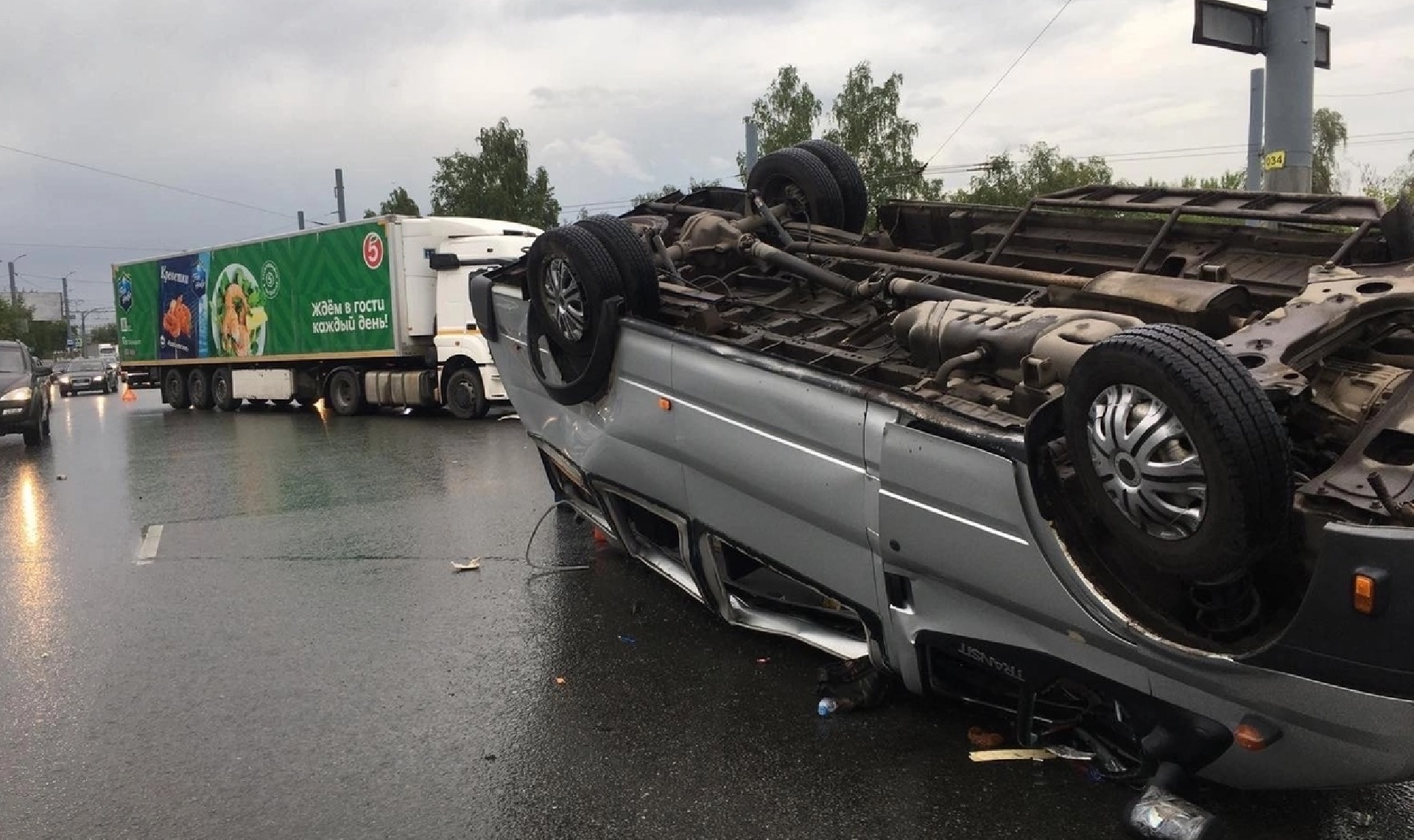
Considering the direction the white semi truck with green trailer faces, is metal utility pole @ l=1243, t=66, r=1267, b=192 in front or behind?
in front

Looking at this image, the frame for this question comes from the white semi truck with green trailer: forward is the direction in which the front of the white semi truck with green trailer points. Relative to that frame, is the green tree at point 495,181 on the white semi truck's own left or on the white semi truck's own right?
on the white semi truck's own left

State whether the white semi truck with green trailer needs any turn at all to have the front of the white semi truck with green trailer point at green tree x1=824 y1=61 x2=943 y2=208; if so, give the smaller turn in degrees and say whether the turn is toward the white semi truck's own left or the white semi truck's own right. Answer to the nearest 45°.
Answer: approximately 90° to the white semi truck's own left

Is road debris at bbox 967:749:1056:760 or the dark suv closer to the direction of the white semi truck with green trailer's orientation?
the road debris

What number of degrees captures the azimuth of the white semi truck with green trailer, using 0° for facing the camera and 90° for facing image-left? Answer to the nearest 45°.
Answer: approximately 315°

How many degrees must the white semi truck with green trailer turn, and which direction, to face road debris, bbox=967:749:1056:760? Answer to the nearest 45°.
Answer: approximately 45° to its right

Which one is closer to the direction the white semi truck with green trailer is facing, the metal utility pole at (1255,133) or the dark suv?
the metal utility pole

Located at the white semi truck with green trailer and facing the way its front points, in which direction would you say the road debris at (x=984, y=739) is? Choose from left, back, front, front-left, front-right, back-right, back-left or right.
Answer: front-right

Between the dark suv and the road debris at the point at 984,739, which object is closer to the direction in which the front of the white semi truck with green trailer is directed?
the road debris

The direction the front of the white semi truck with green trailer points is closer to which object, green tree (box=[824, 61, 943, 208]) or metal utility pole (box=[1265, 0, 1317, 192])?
the metal utility pole

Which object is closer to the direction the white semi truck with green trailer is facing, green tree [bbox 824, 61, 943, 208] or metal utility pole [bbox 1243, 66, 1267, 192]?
the metal utility pole
